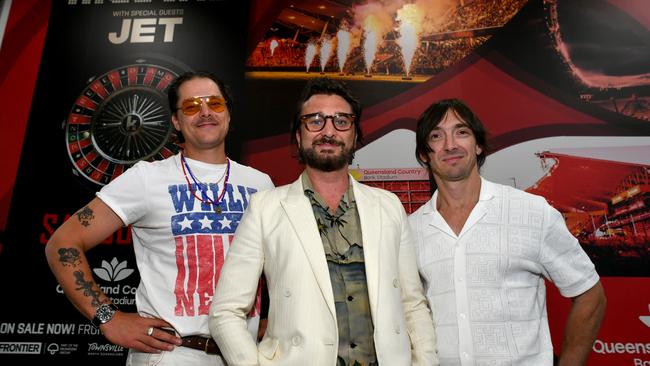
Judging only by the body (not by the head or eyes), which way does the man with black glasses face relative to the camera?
toward the camera

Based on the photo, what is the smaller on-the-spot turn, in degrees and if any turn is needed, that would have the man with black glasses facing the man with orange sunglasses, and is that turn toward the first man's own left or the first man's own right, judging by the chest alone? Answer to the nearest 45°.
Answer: approximately 135° to the first man's own right
